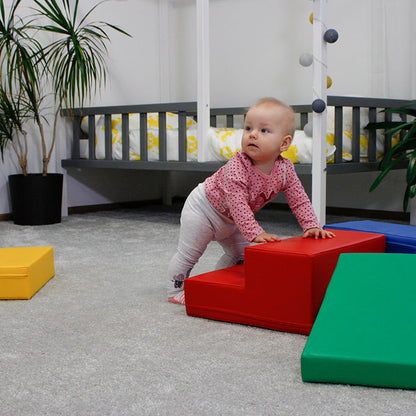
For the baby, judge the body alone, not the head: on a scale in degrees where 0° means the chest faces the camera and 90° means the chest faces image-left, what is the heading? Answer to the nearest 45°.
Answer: approximately 315°

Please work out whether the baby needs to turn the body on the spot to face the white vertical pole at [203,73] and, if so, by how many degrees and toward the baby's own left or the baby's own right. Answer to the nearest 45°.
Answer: approximately 135° to the baby's own left

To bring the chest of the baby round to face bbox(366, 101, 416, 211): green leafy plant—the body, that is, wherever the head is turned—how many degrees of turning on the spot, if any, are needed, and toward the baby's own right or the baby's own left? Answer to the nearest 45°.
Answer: approximately 90° to the baby's own left

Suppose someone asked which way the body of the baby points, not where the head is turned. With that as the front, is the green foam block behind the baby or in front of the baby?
in front

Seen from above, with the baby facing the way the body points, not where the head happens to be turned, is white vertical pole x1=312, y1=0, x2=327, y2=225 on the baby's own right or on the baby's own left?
on the baby's own left

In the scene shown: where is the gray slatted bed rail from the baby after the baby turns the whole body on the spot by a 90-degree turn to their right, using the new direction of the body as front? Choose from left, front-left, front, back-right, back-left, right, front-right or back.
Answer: back-right

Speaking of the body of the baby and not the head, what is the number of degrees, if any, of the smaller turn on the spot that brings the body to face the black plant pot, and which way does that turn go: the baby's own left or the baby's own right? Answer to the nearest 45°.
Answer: approximately 180°

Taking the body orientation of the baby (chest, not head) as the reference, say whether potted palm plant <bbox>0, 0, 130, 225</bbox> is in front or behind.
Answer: behind
